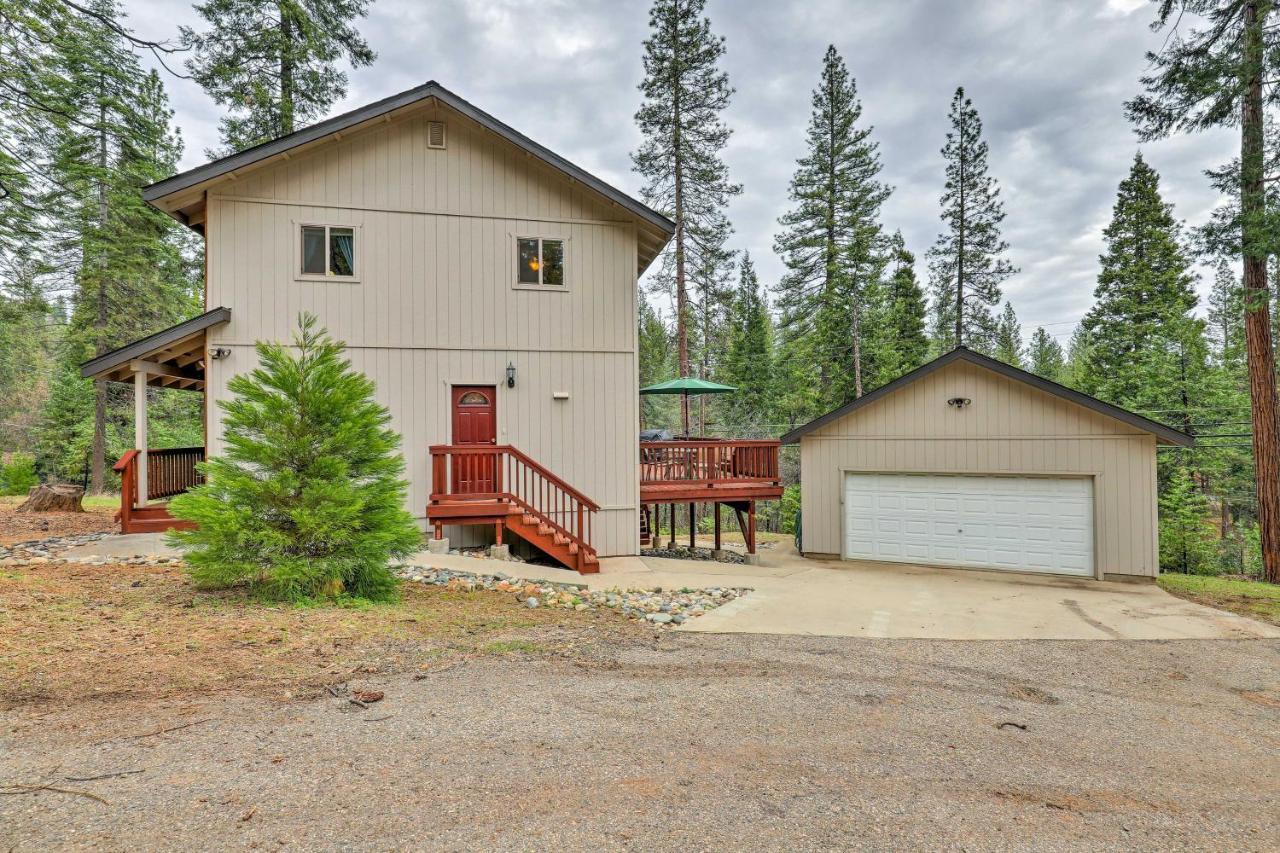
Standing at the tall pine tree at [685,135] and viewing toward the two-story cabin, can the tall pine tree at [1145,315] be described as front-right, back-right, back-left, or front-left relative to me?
back-left

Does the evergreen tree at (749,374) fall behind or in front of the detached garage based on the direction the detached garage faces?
behind

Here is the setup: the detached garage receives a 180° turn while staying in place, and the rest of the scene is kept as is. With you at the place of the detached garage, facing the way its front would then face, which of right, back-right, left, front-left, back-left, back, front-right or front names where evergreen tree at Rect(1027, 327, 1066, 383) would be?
front

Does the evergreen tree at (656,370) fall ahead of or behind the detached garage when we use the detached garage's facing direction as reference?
behind

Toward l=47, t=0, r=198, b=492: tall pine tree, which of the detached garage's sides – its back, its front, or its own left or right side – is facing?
right

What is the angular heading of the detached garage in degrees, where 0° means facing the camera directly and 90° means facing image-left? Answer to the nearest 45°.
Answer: approximately 0°

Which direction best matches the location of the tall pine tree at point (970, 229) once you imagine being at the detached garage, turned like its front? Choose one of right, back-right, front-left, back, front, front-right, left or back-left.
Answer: back

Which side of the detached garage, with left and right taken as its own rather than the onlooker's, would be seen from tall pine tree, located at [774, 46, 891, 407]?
back

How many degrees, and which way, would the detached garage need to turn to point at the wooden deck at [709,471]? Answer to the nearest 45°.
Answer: approximately 90° to its right

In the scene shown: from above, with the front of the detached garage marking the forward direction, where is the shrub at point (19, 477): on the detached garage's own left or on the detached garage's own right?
on the detached garage's own right
